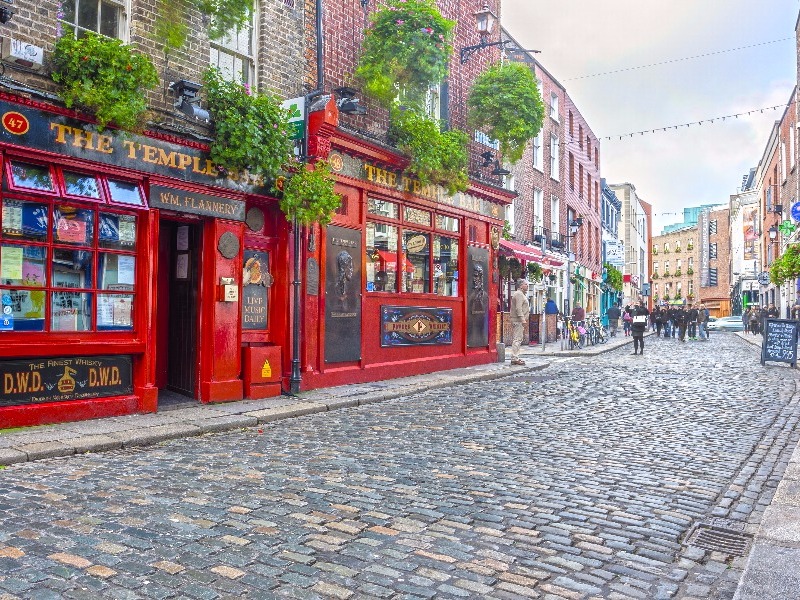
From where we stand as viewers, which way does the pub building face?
facing the viewer and to the right of the viewer

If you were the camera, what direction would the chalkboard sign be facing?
facing the viewer

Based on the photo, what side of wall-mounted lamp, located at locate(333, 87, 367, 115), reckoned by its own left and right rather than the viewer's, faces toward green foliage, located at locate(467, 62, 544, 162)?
left

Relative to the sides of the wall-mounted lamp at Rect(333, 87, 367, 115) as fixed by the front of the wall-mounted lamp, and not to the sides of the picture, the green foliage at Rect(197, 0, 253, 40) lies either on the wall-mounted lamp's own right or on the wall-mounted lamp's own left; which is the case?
on the wall-mounted lamp's own right

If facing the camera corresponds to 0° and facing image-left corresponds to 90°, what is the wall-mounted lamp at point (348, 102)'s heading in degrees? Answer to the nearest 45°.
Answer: approximately 315°

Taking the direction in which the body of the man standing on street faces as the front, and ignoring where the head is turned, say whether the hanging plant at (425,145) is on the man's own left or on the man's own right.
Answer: on the man's own right
